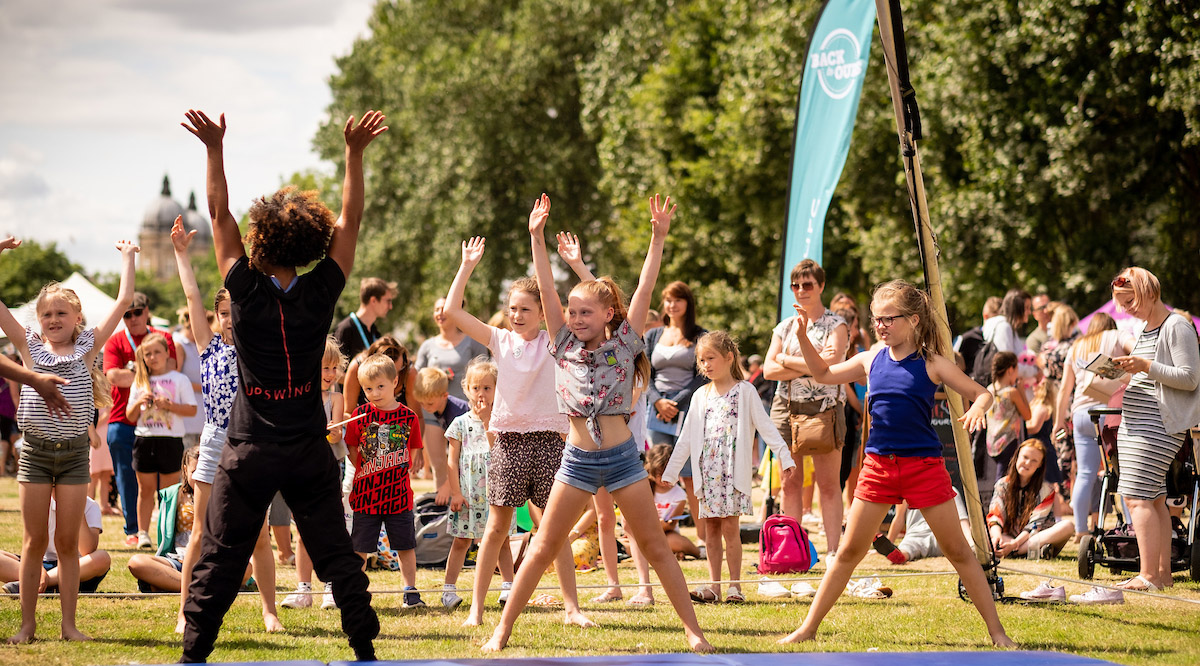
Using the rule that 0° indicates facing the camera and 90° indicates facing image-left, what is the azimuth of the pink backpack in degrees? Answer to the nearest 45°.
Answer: approximately 0°

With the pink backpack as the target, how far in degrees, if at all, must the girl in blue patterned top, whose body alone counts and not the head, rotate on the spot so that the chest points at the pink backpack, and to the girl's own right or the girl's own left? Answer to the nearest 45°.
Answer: approximately 90° to the girl's own left

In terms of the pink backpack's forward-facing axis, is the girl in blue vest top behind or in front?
in front

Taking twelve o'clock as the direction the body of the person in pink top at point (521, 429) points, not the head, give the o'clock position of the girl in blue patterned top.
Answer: The girl in blue patterned top is roughly at 3 o'clock from the person in pink top.

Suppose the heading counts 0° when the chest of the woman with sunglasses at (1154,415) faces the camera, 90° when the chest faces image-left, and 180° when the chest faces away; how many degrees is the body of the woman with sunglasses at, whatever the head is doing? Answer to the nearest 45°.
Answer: approximately 90°

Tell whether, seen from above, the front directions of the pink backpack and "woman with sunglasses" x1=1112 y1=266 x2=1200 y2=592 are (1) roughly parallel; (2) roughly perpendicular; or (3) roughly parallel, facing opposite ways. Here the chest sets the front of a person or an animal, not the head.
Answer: roughly perpendicular

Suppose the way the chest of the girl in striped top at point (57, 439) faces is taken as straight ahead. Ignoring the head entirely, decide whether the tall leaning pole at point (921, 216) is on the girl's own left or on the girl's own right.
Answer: on the girl's own left

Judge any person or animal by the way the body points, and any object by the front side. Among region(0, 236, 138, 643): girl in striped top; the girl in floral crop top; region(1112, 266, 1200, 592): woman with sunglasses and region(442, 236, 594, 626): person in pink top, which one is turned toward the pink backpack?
the woman with sunglasses

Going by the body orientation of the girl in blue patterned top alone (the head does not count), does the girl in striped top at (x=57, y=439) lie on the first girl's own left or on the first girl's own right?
on the first girl's own right

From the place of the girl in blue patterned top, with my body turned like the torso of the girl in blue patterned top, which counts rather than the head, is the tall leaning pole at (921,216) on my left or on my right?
on my left

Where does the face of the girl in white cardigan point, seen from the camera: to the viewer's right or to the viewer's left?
to the viewer's left

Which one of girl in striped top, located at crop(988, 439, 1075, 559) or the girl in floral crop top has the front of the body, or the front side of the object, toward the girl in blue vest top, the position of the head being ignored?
the girl in striped top

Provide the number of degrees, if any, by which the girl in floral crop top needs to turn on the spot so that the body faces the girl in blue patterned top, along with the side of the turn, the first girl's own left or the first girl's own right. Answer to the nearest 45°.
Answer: approximately 90° to the first girl's own right

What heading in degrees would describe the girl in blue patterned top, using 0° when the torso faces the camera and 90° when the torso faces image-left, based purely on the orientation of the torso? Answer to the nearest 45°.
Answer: approximately 0°
